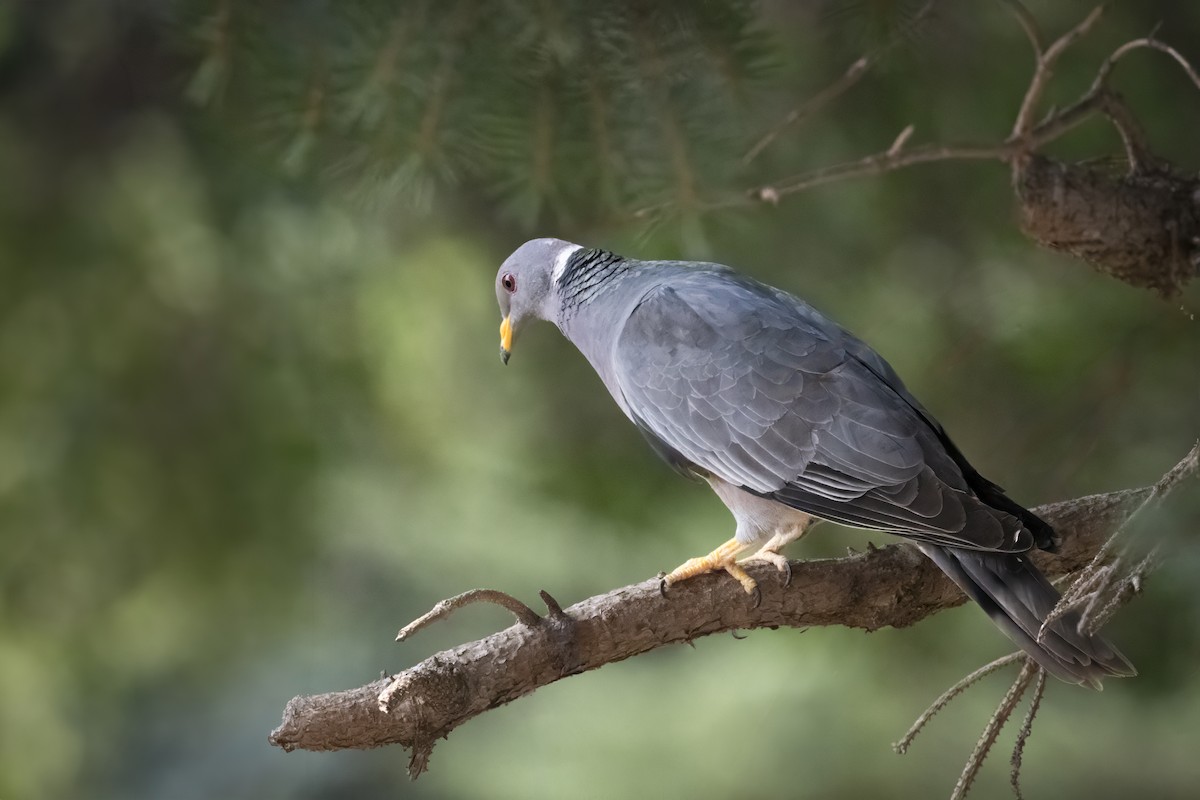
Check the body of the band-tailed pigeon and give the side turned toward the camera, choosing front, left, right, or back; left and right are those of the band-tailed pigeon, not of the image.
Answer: left
